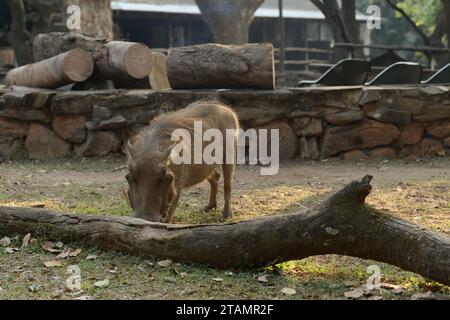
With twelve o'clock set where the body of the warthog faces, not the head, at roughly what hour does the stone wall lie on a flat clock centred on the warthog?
The stone wall is roughly at 5 o'clock from the warthog.

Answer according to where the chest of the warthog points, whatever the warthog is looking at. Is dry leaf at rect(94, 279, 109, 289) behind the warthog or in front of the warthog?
in front

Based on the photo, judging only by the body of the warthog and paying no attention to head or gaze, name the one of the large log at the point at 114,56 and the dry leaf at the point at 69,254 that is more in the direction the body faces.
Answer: the dry leaf

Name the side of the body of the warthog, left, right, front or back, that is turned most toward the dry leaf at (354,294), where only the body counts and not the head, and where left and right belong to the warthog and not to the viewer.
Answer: left

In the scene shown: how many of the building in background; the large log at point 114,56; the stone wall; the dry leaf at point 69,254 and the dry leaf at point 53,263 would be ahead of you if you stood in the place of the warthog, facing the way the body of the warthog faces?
2

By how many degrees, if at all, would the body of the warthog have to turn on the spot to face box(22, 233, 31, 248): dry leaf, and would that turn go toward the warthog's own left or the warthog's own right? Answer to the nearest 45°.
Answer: approximately 45° to the warthog's own right

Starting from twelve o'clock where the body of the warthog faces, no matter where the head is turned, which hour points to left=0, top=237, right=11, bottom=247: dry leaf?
The dry leaf is roughly at 1 o'clock from the warthog.

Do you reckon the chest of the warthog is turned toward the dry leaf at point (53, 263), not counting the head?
yes

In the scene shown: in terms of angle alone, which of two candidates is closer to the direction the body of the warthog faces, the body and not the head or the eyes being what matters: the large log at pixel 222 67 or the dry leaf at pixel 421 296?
the dry leaf

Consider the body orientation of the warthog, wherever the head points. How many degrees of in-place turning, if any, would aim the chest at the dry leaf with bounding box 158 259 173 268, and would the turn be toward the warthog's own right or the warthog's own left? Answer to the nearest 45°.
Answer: approximately 45° to the warthog's own left

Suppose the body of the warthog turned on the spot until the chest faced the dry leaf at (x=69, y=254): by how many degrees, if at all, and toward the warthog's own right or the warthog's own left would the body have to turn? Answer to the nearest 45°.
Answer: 0° — it already faces it

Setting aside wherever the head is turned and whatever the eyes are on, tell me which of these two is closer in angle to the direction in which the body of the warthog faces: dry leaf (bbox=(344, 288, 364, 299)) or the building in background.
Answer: the dry leaf

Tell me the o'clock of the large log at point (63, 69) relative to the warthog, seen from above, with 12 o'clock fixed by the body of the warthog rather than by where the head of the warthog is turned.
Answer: The large log is roughly at 4 o'clock from the warthog.

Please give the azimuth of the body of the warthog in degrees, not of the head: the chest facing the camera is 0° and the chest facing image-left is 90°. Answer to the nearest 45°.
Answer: approximately 45°
